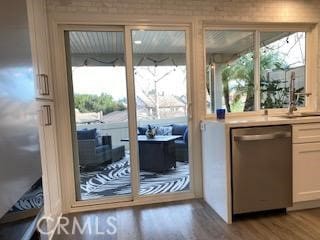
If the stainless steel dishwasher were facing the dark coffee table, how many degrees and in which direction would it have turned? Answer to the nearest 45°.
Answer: approximately 135° to its right

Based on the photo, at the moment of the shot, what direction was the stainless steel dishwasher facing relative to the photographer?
facing the viewer and to the right of the viewer

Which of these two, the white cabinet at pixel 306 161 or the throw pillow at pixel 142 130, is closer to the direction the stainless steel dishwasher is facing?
the white cabinet

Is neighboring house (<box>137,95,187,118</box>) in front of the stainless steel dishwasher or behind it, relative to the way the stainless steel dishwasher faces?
behind

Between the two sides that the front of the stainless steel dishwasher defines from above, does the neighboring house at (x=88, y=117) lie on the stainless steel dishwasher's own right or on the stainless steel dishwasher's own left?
on the stainless steel dishwasher's own right

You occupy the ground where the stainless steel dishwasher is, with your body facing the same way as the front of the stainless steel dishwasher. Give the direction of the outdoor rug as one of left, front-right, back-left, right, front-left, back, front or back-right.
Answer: back-right

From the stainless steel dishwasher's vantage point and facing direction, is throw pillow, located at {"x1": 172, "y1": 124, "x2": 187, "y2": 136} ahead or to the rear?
to the rear

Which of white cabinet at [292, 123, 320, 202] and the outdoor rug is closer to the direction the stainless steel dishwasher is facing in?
the white cabinet
